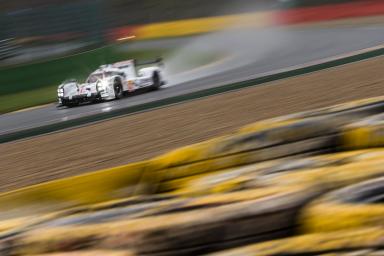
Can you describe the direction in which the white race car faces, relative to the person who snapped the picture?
facing the viewer and to the left of the viewer
